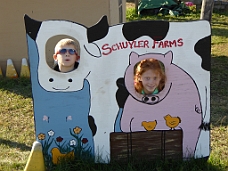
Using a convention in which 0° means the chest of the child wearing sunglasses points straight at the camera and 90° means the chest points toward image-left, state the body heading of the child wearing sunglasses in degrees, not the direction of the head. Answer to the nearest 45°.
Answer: approximately 0°

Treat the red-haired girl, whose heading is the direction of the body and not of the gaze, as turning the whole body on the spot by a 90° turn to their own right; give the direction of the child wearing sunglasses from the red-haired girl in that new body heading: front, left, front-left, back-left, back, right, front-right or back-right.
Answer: front
